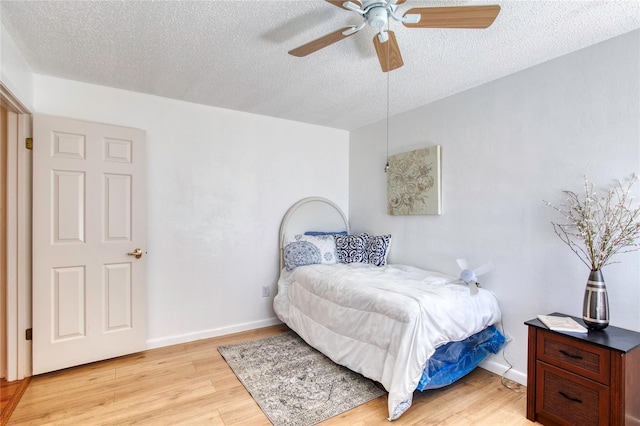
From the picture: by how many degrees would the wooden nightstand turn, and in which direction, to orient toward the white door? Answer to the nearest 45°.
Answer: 0° — it already faces it

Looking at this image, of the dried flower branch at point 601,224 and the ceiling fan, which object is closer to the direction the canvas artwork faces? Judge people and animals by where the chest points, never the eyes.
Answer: the ceiling fan

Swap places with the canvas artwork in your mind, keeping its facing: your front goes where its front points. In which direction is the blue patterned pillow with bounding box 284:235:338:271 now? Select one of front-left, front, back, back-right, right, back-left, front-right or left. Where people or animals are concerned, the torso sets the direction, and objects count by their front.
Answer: front-right

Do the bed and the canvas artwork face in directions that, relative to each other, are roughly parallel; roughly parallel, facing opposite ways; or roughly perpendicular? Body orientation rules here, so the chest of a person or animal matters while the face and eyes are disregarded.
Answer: roughly perpendicular

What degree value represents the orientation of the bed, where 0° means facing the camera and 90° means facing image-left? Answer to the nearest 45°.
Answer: approximately 315°

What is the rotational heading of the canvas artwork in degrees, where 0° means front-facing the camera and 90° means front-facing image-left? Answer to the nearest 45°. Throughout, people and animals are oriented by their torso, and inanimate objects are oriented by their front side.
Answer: approximately 45°

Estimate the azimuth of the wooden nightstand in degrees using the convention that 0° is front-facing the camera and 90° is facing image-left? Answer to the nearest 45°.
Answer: approximately 45°
